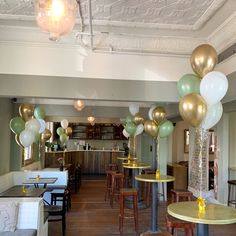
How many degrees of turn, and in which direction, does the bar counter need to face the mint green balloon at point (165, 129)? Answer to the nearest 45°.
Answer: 0° — it already faces it

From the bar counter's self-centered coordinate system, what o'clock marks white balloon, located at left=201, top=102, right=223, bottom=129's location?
The white balloon is roughly at 12 o'clock from the bar counter.

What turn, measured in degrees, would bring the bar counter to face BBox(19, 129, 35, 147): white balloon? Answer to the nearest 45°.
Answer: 0° — it already faces it

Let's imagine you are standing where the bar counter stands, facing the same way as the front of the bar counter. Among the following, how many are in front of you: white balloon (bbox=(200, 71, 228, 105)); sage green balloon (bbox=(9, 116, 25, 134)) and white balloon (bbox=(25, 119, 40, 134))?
3

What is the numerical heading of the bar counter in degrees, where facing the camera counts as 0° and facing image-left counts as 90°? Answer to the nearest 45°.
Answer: approximately 0°
